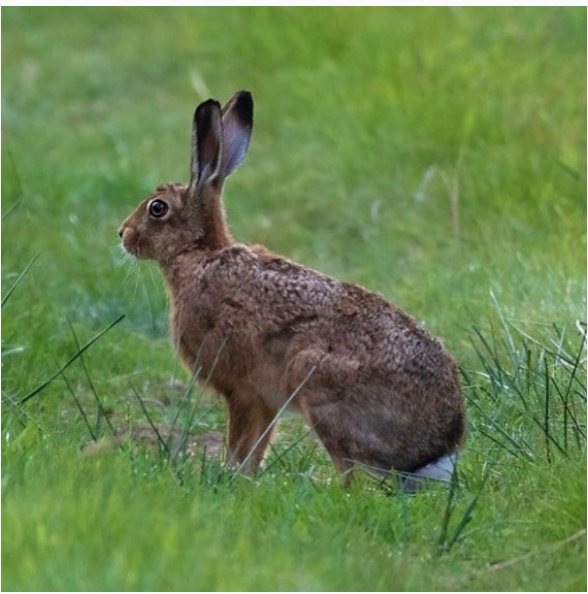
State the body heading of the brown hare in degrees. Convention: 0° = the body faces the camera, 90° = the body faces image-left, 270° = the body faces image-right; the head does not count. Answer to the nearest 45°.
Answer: approximately 90°
